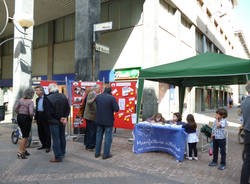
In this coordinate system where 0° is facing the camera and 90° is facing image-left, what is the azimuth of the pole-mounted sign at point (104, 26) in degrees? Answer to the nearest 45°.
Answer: approximately 0°

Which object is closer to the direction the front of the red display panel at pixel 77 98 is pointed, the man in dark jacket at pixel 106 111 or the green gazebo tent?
the man in dark jacket
